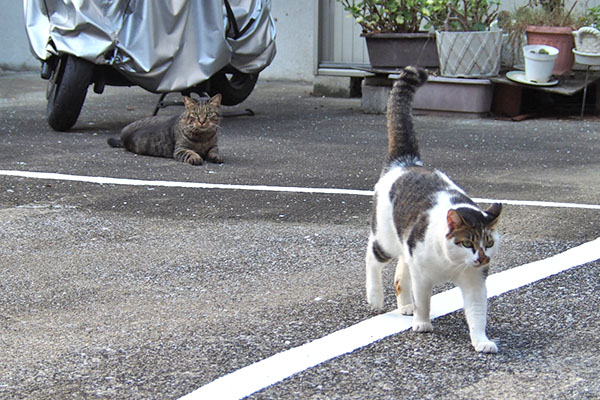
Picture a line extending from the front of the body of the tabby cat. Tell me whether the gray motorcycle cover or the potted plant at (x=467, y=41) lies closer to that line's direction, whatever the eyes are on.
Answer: the potted plant

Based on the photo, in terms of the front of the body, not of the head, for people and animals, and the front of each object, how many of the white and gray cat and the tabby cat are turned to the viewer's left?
0

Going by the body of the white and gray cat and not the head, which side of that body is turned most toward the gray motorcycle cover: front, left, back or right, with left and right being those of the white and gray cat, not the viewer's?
back

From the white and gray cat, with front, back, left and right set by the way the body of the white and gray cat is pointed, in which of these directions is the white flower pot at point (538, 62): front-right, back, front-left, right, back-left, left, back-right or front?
back-left

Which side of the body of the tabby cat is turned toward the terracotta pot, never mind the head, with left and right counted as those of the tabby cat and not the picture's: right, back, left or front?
left

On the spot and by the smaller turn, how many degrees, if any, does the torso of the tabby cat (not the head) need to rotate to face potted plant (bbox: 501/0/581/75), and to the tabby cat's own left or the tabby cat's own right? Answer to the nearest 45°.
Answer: approximately 90° to the tabby cat's own left

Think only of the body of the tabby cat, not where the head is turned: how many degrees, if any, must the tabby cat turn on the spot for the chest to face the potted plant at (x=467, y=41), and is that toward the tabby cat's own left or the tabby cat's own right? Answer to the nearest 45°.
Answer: approximately 90° to the tabby cat's own left

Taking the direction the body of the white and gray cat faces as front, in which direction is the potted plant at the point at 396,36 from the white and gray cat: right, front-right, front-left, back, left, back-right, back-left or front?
back-left

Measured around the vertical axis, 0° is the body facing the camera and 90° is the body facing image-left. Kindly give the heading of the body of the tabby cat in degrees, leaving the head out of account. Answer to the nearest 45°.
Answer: approximately 315°

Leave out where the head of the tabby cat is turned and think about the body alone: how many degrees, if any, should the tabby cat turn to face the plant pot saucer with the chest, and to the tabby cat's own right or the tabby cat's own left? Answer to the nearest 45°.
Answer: approximately 90° to the tabby cat's own left

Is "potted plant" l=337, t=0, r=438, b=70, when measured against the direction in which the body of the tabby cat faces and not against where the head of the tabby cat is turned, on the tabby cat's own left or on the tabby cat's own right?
on the tabby cat's own left

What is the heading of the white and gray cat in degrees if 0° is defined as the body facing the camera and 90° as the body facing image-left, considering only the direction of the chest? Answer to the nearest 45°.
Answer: approximately 315°
